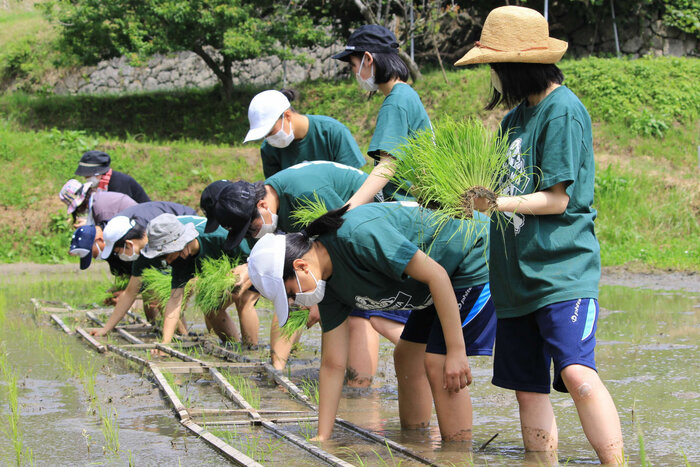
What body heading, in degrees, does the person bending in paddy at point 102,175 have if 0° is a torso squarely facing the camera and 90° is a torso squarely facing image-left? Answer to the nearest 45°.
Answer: approximately 90°

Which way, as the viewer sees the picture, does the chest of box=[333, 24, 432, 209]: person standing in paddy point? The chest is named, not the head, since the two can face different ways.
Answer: to the viewer's left

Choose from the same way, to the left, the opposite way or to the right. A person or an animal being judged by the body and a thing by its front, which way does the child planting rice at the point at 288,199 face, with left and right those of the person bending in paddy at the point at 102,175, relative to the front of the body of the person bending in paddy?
the same way

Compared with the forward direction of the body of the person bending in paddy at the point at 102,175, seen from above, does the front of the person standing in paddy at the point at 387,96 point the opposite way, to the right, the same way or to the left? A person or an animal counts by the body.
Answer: the same way

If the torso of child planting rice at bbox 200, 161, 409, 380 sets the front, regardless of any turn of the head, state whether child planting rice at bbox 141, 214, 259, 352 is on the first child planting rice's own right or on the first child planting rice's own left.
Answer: on the first child planting rice's own right

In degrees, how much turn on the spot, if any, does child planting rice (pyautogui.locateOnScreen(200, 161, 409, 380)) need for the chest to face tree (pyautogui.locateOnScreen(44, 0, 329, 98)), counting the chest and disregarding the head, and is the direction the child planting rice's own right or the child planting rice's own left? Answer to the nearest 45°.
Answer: approximately 90° to the child planting rice's own right

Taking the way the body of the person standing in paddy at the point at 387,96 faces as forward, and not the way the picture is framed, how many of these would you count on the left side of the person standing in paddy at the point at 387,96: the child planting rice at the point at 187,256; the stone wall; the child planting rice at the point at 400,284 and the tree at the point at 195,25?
1

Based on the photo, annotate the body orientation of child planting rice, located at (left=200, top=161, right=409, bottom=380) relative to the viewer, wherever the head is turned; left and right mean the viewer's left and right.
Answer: facing to the left of the viewer

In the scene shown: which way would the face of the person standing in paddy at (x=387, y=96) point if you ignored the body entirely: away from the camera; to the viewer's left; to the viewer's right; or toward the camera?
to the viewer's left

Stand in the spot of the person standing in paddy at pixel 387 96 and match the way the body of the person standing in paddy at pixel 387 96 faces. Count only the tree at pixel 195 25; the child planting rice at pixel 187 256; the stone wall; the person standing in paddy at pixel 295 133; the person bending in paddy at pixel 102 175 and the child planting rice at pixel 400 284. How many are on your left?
1

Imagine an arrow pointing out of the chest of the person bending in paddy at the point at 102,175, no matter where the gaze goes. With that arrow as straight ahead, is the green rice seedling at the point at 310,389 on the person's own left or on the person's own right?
on the person's own left

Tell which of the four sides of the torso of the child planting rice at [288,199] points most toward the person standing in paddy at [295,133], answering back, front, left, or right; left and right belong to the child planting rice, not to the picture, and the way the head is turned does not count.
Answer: right
